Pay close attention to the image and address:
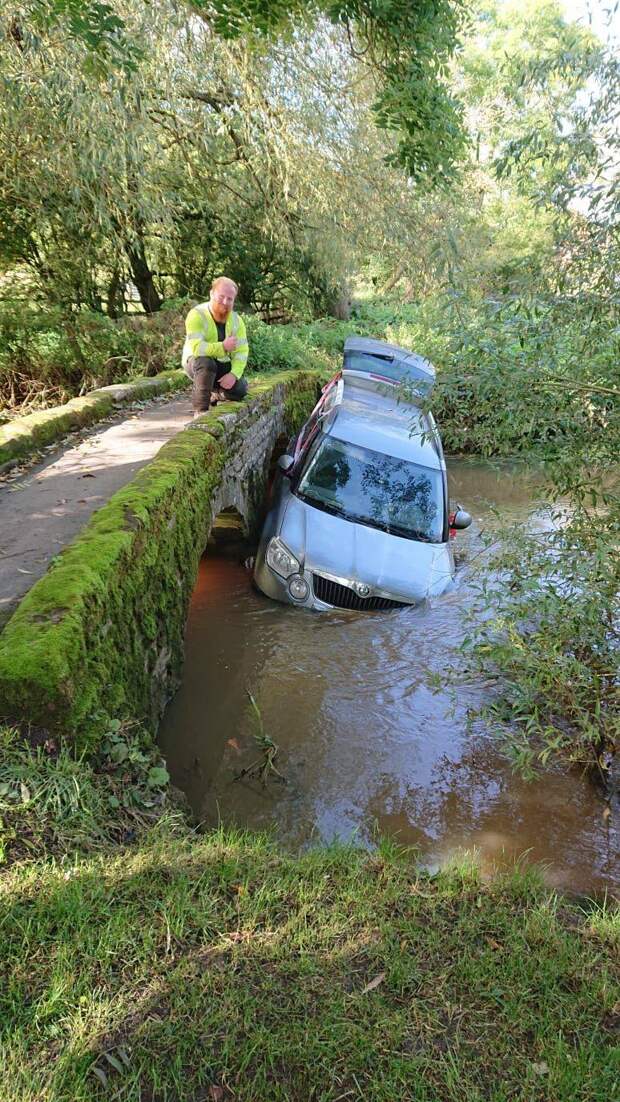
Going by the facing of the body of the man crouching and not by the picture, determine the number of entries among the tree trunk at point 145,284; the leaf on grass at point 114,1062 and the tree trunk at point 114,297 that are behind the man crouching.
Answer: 2

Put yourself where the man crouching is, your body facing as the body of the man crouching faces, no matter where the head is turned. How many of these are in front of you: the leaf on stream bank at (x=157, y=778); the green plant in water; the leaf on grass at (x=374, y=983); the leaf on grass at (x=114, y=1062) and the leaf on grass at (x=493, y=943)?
5

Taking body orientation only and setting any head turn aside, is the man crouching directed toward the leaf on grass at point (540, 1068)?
yes

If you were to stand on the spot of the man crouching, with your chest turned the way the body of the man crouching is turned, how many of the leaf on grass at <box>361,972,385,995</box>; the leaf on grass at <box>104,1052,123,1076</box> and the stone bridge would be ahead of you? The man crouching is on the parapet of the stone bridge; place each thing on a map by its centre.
3

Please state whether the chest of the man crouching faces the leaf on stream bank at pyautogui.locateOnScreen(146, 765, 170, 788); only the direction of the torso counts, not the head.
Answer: yes

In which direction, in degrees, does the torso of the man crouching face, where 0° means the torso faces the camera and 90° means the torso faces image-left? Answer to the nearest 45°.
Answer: approximately 0°

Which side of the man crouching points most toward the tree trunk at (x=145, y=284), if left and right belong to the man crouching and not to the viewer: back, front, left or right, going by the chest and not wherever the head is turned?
back

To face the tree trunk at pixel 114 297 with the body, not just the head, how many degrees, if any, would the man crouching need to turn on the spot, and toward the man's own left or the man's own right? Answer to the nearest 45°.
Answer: approximately 180°

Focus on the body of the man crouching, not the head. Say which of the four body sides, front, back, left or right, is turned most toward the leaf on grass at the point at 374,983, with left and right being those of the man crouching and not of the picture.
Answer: front

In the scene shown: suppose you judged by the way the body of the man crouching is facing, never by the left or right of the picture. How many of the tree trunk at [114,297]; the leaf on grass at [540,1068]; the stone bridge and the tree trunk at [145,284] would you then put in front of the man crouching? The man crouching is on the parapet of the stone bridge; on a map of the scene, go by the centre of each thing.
2

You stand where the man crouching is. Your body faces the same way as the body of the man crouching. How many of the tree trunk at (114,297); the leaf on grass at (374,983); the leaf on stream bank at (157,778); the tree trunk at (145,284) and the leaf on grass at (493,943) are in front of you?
3

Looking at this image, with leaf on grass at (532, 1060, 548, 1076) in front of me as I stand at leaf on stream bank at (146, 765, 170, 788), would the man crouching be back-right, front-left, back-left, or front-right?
back-left

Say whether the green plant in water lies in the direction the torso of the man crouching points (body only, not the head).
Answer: yes
